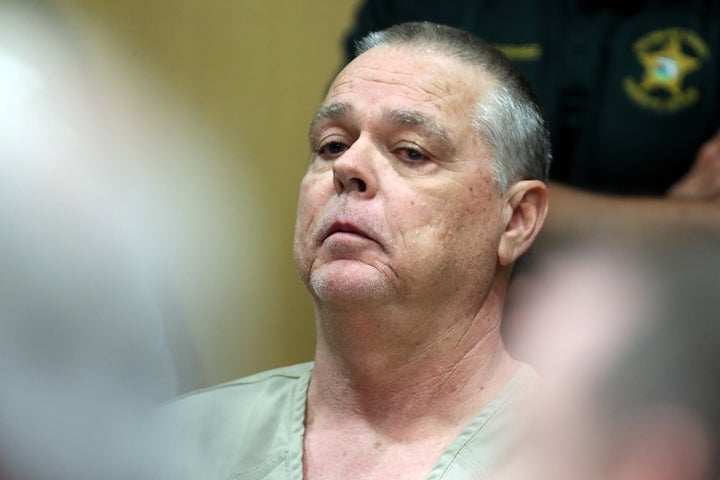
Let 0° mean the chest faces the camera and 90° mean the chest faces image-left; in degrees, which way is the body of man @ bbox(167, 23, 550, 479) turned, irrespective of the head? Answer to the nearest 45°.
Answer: approximately 45°

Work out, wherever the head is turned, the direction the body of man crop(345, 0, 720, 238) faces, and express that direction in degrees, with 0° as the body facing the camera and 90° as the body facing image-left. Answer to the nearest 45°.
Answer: approximately 0°

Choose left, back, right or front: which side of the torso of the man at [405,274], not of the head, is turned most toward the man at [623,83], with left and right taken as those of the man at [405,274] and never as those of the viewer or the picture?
back

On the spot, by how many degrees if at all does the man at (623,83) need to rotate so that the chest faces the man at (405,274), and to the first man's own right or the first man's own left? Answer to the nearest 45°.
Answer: approximately 45° to the first man's own right
